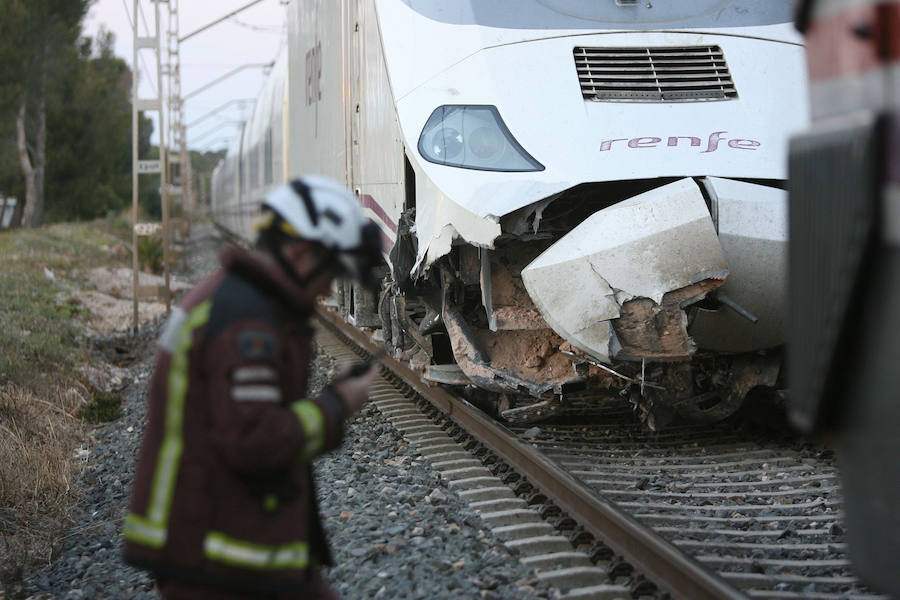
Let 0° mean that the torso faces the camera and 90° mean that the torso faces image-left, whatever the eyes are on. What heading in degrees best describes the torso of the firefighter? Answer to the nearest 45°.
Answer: approximately 270°

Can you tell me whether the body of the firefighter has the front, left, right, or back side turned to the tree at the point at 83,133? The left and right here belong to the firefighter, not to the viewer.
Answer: left

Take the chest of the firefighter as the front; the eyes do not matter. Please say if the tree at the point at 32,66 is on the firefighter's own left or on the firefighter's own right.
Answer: on the firefighter's own left

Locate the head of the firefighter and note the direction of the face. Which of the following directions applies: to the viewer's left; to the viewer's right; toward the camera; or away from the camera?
to the viewer's right

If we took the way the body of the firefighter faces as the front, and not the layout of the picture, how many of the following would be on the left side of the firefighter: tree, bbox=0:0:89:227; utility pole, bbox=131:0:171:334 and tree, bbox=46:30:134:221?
3

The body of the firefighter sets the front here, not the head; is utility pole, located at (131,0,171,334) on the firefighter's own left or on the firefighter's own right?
on the firefighter's own left

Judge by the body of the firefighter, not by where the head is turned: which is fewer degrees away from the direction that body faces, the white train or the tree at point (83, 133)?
the white train

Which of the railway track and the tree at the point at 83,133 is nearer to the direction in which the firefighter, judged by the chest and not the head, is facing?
the railway track
